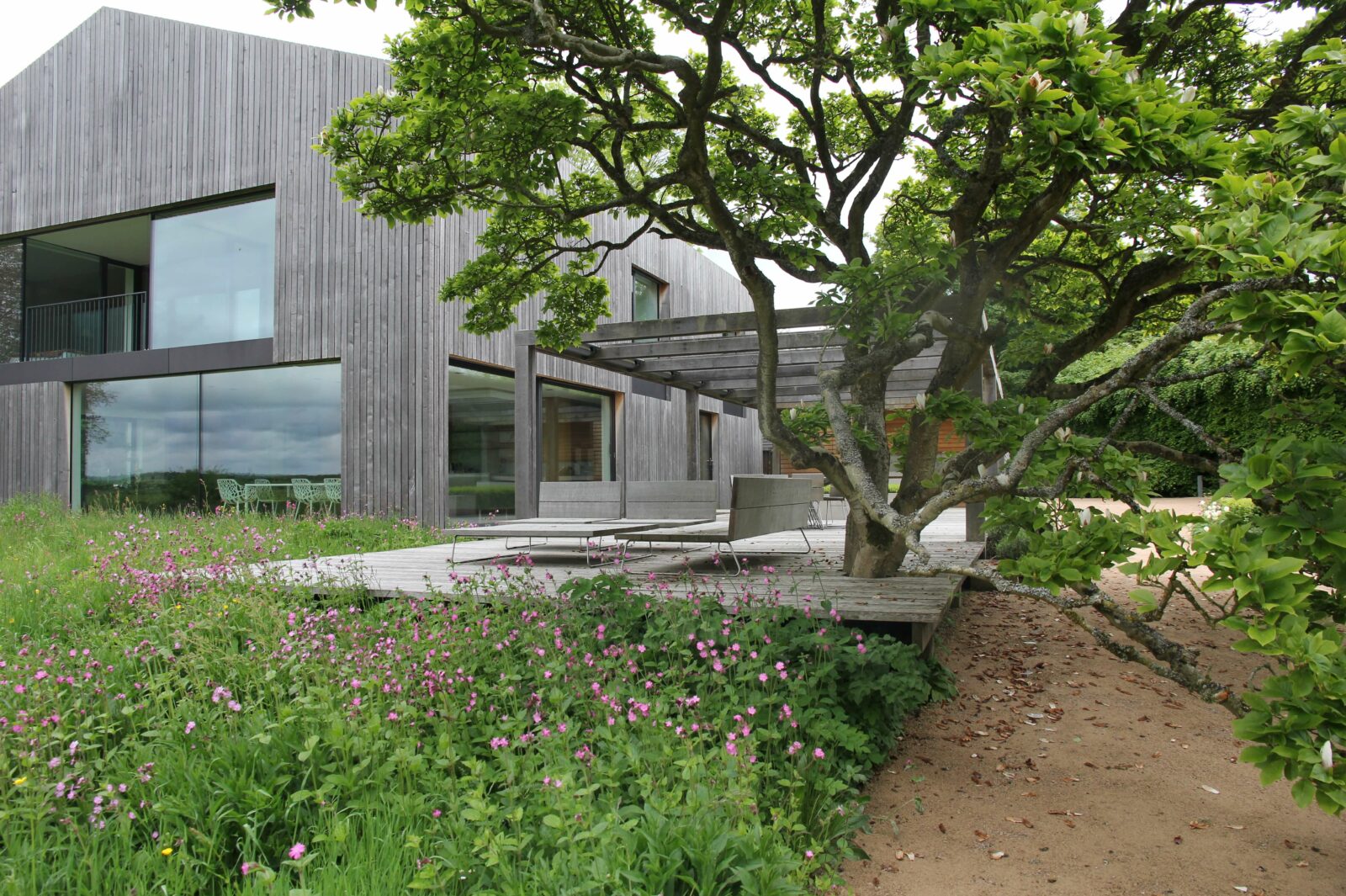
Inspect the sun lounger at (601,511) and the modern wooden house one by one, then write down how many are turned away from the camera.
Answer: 0

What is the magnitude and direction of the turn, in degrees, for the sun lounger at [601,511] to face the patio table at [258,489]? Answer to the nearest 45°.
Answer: approximately 90° to its right
